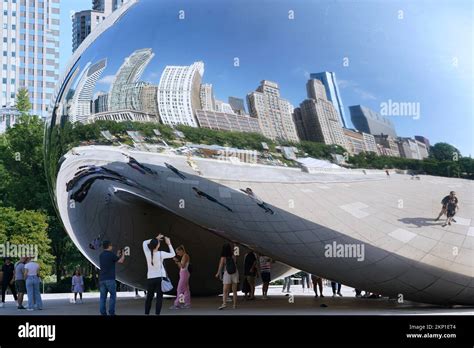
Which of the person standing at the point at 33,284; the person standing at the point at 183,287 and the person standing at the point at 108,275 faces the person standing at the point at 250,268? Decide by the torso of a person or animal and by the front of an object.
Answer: the person standing at the point at 108,275

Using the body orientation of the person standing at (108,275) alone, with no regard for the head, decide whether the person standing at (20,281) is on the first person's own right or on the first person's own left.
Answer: on the first person's own left

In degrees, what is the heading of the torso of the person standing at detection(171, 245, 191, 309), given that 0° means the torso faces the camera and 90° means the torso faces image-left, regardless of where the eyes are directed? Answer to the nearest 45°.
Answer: approximately 90°

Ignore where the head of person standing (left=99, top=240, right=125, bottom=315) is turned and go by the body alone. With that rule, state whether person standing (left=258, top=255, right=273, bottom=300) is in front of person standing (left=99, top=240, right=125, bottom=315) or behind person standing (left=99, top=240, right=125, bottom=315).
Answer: in front

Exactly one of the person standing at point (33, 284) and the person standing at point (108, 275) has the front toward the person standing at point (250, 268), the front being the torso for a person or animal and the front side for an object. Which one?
the person standing at point (108, 275)

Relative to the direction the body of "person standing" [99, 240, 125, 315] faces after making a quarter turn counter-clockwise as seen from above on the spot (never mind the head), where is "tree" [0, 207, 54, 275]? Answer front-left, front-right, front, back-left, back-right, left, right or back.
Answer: front-right
